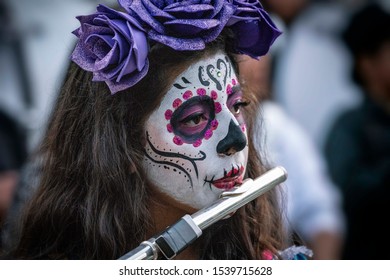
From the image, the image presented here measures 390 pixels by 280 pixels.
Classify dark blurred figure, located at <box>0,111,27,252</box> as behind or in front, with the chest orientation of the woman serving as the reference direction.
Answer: behind

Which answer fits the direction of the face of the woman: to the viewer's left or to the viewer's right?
to the viewer's right

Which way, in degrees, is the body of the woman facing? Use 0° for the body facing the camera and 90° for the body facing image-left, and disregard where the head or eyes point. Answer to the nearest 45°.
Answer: approximately 315°

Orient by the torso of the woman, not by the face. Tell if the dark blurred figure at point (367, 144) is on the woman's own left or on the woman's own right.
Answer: on the woman's own left
